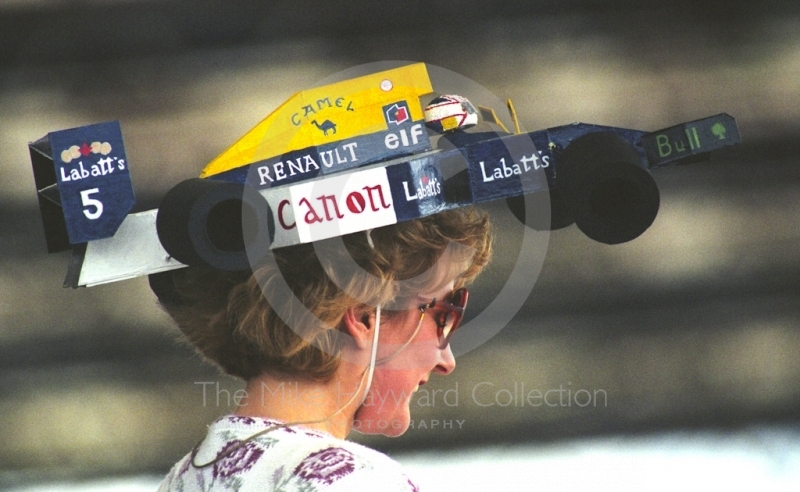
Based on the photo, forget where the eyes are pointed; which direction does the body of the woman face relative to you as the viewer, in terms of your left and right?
facing away from the viewer and to the right of the viewer

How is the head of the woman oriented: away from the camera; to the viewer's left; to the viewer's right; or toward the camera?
to the viewer's right
